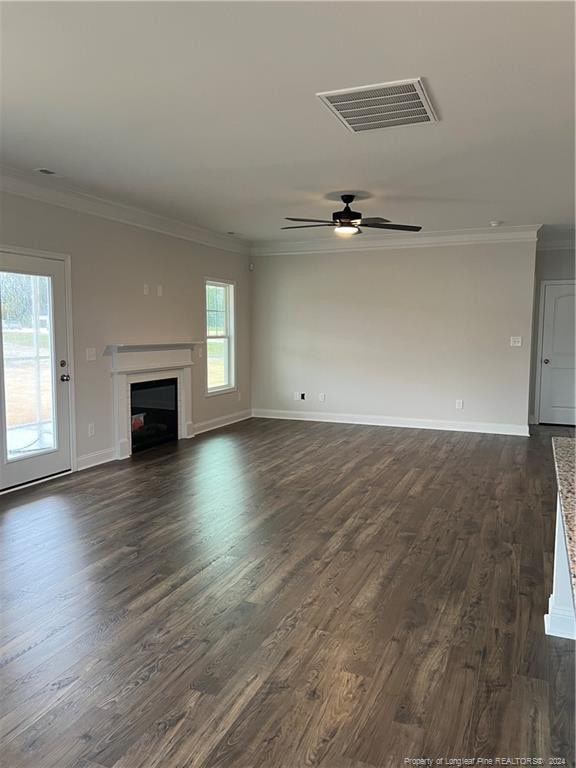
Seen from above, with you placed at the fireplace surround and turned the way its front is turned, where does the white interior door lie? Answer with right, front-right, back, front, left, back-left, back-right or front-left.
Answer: front-left

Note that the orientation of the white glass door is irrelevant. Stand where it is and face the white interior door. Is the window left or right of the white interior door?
left

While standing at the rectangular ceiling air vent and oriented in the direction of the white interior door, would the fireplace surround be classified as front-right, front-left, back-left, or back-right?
front-left

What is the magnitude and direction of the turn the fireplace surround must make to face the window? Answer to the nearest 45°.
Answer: approximately 90° to its left

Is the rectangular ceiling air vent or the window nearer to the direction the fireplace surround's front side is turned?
the rectangular ceiling air vent

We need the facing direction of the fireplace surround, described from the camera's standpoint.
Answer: facing the viewer and to the right of the viewer

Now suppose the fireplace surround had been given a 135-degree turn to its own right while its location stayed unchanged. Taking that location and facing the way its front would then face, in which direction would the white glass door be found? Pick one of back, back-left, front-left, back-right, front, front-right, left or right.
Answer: front-left

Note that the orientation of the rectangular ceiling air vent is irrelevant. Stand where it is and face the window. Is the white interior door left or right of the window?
right

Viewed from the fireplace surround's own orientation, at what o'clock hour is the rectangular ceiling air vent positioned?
The rectangular ceiling air vent is roughly at 1 o'clock from the fireplace surround.
